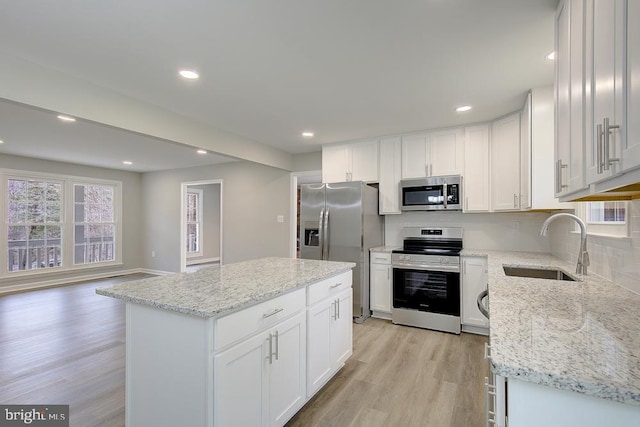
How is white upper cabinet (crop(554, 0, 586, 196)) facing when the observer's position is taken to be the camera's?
facing to the left of the viewer

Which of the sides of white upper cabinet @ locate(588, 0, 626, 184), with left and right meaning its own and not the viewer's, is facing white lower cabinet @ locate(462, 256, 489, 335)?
right

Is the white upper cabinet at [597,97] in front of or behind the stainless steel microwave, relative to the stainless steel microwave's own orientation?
in front

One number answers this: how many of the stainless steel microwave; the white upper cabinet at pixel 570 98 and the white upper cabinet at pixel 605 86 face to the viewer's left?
2

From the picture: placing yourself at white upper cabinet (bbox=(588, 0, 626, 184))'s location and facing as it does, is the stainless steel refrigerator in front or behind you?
in front

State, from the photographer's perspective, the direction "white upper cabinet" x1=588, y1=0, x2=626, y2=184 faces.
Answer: facing to the left of the viewer

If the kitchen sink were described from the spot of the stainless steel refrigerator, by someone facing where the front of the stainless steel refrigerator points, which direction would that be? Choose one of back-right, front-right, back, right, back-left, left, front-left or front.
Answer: left

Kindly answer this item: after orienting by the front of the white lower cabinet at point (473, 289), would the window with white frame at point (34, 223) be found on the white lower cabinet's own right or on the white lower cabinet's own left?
on the white lower cabinet's own right

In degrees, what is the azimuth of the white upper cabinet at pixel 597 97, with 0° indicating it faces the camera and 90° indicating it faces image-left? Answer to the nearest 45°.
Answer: approximately 90°

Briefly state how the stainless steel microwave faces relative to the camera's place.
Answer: facing the viewer

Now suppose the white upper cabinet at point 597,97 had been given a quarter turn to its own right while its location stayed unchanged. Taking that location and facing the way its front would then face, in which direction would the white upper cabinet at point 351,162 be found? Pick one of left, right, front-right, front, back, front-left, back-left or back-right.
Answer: front-left

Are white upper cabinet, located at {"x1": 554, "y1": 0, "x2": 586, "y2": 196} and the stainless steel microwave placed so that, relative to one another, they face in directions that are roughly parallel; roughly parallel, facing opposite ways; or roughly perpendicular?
roughly perpendicular
